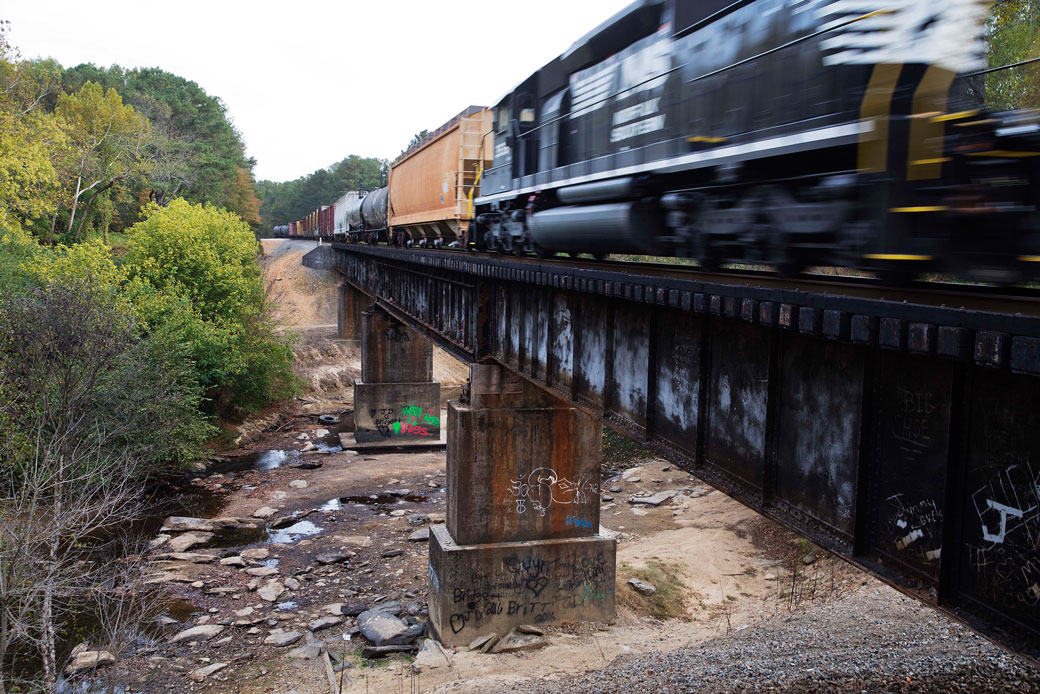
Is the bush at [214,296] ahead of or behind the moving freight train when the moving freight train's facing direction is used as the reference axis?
behind

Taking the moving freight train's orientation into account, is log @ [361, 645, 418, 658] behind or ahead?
behind

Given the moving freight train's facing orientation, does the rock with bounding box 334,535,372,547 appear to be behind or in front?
behind

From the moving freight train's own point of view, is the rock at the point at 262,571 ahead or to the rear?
to the rear

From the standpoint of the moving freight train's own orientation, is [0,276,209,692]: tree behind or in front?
behind

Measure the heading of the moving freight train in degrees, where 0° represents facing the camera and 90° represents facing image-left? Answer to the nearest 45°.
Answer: approximately 315°

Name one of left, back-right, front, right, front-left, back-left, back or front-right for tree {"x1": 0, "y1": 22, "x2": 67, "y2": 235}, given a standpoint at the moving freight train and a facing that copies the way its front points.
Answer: back
